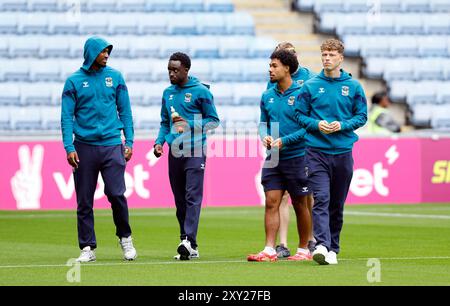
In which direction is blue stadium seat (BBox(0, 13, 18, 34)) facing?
toward the camera

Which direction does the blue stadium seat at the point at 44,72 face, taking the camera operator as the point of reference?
facing the viewer

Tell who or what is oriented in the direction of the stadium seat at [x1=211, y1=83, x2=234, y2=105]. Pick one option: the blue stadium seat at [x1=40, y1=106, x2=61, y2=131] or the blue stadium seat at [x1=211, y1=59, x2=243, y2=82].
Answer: the blue stadium seat at [x1=211, y1=59, x2=243, y2=82]

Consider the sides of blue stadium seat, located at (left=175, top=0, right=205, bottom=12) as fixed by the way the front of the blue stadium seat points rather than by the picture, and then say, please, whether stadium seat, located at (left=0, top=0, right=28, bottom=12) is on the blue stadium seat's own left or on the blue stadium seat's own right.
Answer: on the blue stadium seat's own right

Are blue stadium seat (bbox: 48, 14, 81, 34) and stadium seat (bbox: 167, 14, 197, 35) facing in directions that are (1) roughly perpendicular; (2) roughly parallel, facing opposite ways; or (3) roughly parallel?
roughly parallel

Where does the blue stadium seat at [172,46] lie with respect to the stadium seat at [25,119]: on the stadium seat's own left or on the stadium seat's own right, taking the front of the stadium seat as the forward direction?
on the stadium seat's own left

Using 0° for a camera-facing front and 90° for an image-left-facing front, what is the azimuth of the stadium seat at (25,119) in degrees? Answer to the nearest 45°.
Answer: approximately 0°

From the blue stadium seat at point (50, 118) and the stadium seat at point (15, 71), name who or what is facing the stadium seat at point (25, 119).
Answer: the stadium seat at point (15, 71)

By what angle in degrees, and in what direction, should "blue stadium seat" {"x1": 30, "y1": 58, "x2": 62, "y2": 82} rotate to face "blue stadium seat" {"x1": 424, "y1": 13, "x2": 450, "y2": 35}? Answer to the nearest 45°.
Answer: approximately 90° to its left

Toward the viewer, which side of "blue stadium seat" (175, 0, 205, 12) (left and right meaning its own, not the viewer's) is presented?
front

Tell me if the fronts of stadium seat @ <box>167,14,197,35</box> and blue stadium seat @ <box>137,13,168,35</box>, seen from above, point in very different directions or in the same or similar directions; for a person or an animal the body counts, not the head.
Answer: same or similar directions
